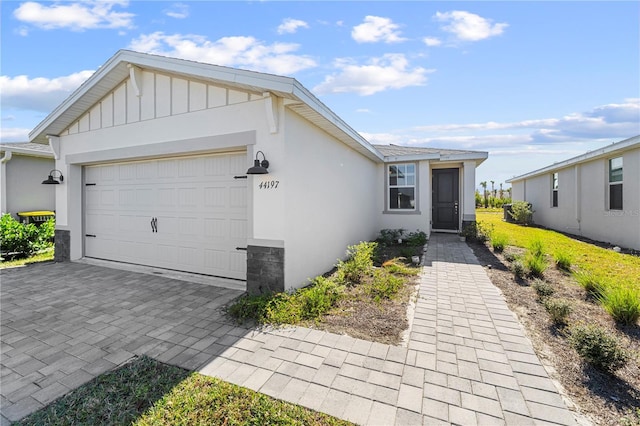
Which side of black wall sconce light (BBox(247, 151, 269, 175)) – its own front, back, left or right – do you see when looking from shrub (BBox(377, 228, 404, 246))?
back

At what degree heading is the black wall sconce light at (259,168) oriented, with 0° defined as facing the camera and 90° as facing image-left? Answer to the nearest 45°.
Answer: approximately 45°

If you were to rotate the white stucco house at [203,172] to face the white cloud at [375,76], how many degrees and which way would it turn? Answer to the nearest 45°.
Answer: approximately 180°

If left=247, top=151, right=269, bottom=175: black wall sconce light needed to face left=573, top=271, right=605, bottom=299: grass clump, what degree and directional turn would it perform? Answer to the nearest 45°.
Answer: approximately 135° to its left

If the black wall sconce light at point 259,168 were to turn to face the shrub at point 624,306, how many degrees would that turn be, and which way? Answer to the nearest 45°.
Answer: approximately 90° to its left

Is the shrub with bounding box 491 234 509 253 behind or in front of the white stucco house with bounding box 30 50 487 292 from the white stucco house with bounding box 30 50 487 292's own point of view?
behind
